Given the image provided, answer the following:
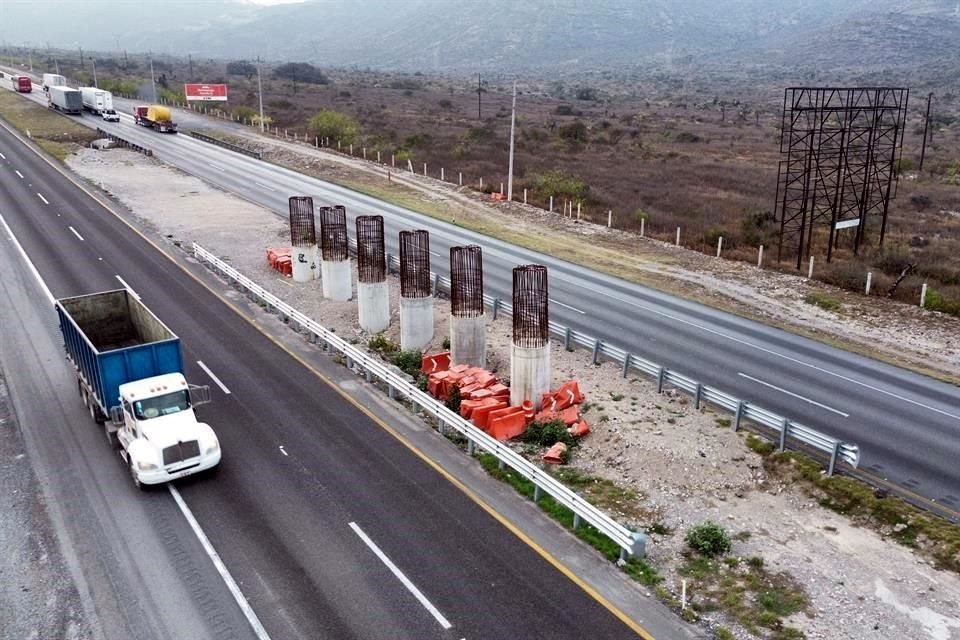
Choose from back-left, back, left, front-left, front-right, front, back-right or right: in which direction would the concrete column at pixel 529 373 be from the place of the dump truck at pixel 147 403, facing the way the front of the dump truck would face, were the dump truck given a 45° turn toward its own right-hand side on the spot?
left

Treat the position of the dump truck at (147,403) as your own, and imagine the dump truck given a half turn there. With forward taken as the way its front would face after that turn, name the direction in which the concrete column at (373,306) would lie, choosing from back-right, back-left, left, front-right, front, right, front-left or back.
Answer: right

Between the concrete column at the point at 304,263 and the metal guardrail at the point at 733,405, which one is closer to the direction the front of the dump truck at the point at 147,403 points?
the metal guardrail

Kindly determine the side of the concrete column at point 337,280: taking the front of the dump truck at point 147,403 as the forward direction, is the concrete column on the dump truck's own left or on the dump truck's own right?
on the dump truck's own left

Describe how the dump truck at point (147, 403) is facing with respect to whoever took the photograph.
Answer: facing the viewer and to the right of the viewer

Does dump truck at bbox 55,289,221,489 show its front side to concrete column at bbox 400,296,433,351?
no
